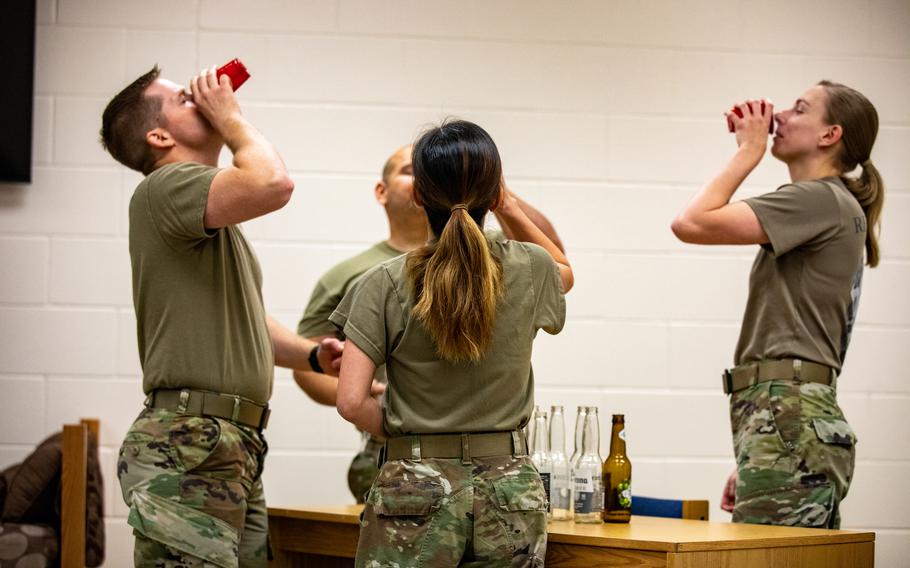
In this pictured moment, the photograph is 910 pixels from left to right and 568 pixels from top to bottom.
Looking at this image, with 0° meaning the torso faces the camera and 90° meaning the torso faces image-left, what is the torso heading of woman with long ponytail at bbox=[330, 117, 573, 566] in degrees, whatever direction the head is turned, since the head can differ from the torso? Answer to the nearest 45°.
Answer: approximately 180°

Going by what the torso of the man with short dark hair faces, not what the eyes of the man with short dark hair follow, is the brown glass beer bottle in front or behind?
in front

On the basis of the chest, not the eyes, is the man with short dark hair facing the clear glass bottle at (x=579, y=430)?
yes

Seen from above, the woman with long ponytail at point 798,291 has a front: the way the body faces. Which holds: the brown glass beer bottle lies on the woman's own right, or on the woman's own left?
on the woman's own left

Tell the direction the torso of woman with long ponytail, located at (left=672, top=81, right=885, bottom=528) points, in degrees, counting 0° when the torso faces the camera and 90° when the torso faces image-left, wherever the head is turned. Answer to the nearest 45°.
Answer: approximately 90°

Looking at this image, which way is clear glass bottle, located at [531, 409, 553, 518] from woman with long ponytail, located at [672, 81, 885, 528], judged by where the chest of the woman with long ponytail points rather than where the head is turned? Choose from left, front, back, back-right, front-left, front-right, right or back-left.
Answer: front-left

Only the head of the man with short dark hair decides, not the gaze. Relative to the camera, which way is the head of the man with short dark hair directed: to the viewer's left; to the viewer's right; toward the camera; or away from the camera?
to the viewer's right

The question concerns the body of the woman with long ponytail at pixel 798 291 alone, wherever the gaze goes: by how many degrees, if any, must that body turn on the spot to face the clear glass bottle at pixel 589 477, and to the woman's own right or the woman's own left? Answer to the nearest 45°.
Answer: approximately 45° to the woman's own left

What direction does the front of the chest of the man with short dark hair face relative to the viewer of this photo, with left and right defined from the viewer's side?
facing to the right of the viewer

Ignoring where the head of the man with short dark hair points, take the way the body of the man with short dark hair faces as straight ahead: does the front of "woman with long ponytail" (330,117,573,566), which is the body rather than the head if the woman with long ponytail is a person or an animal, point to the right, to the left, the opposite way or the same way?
to the left

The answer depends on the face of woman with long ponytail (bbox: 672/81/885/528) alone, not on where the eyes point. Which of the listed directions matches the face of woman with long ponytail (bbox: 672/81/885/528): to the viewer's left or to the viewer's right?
to the viewer's left

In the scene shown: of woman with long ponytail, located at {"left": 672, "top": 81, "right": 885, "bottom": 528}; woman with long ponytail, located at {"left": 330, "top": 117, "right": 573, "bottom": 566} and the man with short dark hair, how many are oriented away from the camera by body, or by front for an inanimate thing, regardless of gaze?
1

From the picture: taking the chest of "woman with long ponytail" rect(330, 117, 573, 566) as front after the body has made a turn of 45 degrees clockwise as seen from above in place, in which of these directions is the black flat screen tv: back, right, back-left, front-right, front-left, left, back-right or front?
left

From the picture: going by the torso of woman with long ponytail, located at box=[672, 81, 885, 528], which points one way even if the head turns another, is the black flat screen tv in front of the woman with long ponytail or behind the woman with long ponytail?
in front
